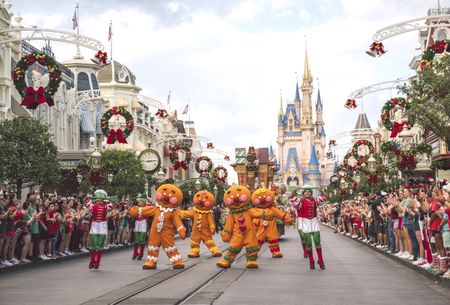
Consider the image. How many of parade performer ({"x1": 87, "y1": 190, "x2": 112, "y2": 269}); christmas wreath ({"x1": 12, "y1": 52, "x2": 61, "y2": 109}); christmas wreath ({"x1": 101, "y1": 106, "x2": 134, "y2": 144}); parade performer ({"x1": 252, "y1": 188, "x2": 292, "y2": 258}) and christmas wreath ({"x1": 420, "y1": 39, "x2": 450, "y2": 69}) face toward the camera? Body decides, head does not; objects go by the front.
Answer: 5

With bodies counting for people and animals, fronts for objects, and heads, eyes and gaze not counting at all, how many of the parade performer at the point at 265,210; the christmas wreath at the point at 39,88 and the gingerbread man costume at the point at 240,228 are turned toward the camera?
3

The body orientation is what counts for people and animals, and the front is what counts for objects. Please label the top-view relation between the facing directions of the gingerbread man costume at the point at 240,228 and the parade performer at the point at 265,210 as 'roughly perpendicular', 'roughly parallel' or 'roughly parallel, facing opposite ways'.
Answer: roughly parallel

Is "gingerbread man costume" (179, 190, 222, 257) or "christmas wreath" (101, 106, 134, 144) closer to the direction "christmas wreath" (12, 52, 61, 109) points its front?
the gingerbread man costume

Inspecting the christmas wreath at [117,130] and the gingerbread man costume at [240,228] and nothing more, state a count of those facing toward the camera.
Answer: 2

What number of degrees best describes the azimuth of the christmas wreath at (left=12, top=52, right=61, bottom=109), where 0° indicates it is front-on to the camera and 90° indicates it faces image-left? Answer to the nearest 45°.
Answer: approximately 0°

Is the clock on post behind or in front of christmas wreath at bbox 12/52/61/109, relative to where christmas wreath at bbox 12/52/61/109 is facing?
behind

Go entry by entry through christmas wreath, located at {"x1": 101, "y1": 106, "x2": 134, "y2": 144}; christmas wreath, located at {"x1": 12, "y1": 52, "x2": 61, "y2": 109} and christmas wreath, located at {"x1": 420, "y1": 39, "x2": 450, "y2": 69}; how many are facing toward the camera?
3

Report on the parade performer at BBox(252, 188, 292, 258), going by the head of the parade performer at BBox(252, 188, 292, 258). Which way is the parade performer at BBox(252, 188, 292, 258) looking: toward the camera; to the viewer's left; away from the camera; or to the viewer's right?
toward the camera

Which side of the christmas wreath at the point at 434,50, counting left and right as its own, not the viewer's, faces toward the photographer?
front

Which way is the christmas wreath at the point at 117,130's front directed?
toward the camera

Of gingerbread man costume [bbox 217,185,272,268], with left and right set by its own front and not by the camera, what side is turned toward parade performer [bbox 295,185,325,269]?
left
